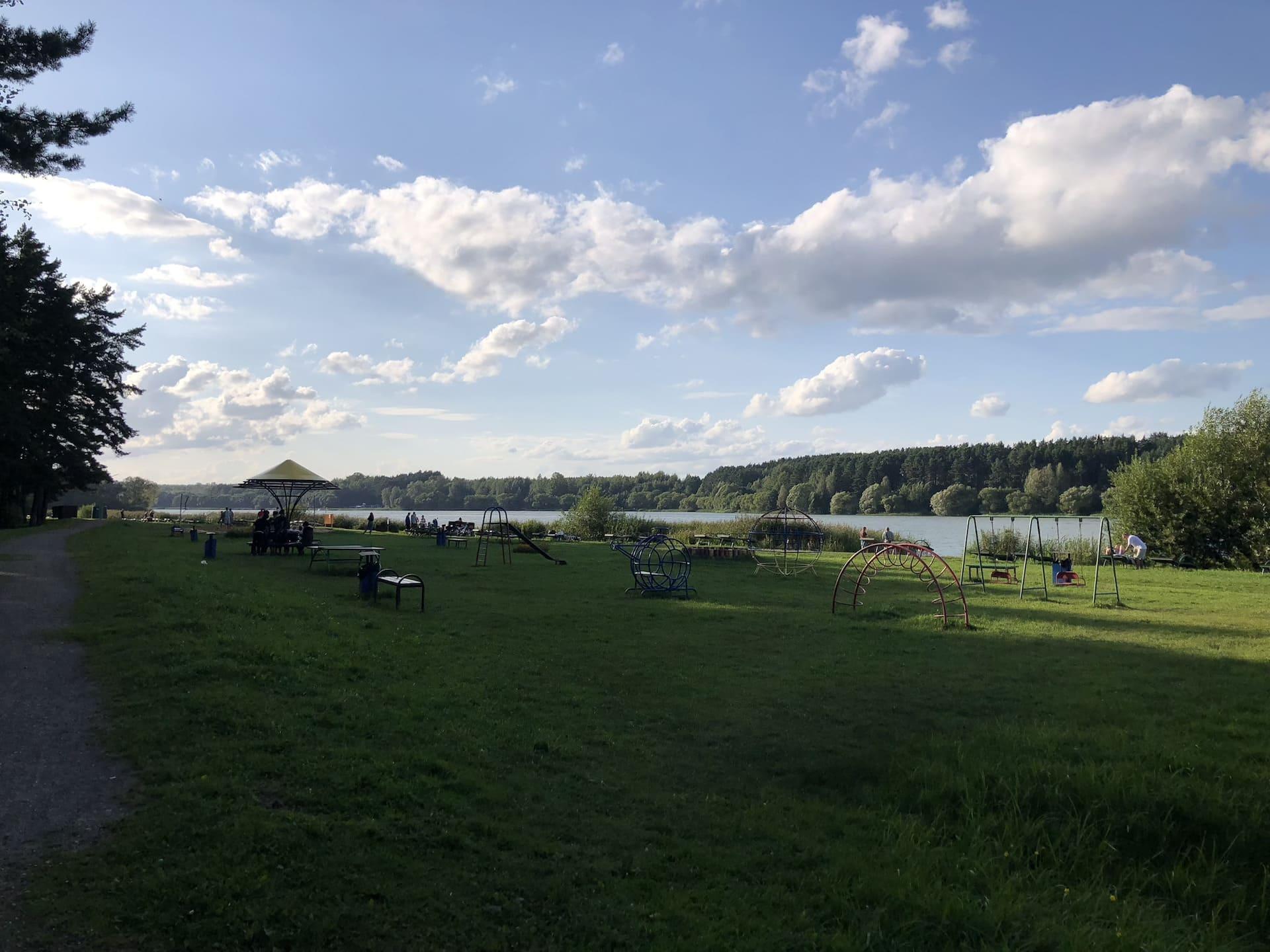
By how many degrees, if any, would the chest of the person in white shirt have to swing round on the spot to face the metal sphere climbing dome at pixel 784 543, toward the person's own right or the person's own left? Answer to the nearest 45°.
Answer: approximately 45° to the person's own right

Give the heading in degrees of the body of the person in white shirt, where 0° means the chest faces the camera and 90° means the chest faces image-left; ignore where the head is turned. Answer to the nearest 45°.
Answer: approximately 90°

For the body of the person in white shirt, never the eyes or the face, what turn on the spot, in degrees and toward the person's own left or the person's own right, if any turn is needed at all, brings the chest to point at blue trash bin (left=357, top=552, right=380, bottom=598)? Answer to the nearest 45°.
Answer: approximately 45° to the person's own left

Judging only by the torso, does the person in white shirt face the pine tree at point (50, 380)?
yes

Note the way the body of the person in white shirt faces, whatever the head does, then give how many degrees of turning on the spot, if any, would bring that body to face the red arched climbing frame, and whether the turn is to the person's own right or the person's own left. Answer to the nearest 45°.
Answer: approximately 45° to the person's own left

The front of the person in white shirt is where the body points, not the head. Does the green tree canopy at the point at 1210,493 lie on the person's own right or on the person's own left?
on the person's own right

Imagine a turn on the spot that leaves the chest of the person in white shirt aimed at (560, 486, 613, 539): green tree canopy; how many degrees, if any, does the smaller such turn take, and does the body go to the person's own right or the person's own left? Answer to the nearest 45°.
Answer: approximately 45° to the person's own right

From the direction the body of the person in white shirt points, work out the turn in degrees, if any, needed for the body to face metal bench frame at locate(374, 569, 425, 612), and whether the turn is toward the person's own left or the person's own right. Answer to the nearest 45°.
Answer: approximately 45° to the person's own left
